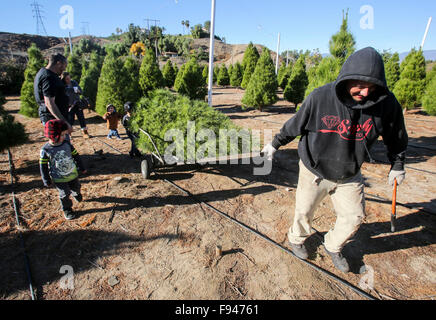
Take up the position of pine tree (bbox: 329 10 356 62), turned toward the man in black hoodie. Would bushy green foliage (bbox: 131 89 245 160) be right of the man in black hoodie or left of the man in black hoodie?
right

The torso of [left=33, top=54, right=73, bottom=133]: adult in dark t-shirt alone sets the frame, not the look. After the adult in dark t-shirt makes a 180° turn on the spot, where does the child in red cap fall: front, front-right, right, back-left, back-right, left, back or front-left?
left

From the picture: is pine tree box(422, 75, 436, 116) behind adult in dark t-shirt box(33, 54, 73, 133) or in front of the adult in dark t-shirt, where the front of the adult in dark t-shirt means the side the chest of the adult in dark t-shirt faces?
in front

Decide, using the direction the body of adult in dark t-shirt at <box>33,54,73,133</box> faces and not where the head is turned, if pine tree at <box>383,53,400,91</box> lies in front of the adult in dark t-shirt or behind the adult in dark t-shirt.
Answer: in front

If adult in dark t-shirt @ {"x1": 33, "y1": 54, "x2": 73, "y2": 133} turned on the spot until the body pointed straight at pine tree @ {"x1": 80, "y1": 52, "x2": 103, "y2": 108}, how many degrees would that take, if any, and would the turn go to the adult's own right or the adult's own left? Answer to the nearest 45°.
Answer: approximately 90° to the adult's own left

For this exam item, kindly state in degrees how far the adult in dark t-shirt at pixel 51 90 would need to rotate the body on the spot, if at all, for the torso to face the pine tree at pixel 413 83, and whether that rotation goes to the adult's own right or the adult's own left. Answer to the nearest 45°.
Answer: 0° — they already face it

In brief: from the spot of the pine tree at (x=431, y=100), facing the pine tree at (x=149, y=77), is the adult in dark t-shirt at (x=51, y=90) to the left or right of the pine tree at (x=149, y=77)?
left

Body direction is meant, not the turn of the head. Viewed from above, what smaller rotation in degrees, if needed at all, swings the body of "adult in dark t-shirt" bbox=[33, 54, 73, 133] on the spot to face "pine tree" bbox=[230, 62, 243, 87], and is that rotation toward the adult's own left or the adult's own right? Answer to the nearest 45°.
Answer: approximately 45° to the adult's own left

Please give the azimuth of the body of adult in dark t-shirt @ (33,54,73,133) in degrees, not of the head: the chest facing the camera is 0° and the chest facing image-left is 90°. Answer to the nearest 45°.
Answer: approximately 270°
